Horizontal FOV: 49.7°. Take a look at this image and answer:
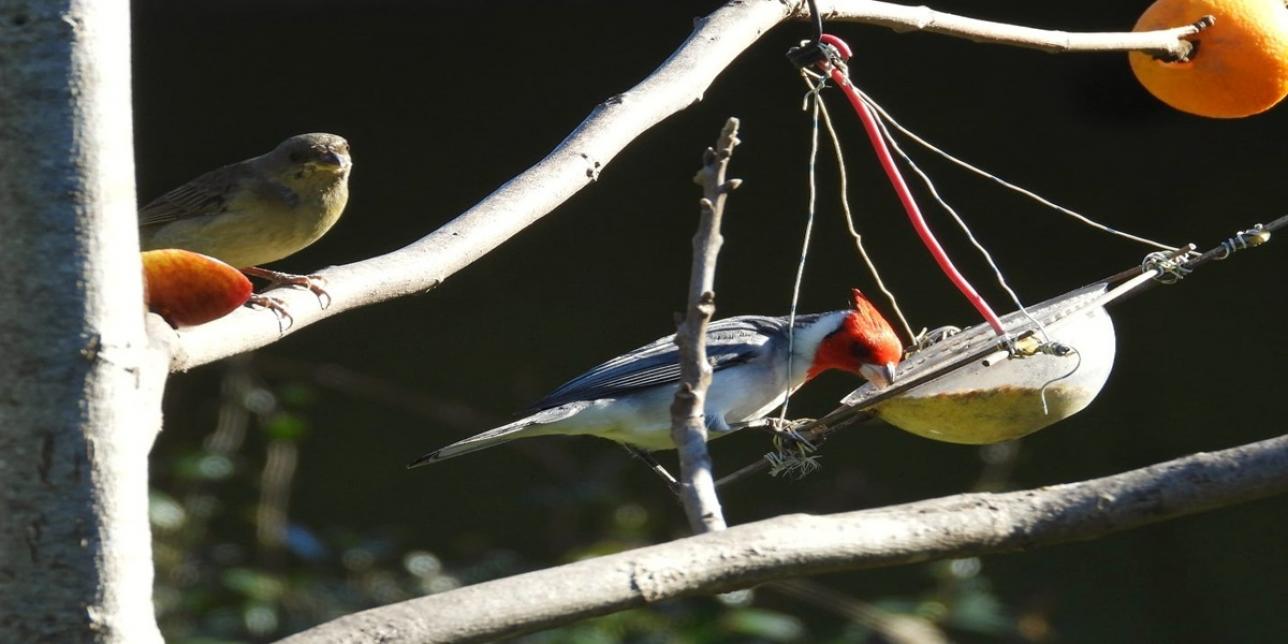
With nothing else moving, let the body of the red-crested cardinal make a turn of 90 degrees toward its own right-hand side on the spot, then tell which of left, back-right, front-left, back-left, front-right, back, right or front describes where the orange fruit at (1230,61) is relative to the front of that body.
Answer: front-left

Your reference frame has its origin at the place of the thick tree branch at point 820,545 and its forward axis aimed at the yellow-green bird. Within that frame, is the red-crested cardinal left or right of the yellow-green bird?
right

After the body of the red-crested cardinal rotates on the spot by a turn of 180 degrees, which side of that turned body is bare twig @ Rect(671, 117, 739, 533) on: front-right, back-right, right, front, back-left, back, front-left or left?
left

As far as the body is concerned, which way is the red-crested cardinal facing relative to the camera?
to the viewer's right

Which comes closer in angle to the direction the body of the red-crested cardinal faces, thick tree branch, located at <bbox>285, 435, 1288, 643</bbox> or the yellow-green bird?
the thick tree branch

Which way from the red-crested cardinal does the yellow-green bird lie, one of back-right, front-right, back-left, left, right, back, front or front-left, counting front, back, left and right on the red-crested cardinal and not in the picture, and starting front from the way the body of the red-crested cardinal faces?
back

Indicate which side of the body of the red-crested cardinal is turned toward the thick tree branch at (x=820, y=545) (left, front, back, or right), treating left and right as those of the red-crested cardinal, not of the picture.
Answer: right
